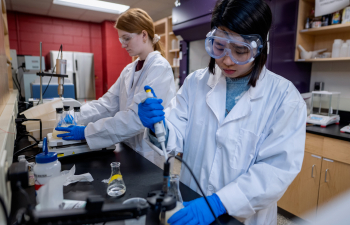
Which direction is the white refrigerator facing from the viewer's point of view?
toward the camera

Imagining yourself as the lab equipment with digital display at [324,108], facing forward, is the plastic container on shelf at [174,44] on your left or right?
on your right

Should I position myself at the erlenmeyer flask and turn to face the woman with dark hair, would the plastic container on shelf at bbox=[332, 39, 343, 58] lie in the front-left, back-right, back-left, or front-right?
front-left

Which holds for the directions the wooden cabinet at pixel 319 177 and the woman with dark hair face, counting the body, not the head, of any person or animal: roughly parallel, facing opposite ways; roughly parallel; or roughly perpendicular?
roughly parallel

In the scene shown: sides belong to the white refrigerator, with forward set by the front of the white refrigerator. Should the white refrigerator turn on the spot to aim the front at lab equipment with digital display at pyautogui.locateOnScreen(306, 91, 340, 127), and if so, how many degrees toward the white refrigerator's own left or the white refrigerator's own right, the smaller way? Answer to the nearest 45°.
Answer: approximately 45° to the white refrigerator's own left

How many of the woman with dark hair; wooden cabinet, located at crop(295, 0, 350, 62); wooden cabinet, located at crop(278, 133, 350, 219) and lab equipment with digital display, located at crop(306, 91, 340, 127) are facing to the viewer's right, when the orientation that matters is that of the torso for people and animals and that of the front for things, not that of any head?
0

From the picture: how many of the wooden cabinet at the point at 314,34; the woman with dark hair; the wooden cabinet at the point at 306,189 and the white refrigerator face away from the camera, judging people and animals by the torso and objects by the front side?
0

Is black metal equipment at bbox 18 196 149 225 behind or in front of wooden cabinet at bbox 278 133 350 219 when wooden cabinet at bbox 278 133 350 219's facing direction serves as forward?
in front

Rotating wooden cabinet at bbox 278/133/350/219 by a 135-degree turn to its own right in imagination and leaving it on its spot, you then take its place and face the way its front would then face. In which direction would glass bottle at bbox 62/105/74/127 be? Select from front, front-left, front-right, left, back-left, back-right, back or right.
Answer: back-left

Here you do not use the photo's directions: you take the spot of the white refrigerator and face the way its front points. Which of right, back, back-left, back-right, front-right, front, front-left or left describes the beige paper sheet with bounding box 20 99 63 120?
front

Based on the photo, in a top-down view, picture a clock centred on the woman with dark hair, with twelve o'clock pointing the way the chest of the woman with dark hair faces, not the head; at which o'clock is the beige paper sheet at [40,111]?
The beige paper sheet is roughly at 2 o'clock from the woman with dark hair.

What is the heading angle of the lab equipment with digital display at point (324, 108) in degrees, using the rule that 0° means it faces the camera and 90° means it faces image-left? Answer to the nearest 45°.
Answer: approximately 45°

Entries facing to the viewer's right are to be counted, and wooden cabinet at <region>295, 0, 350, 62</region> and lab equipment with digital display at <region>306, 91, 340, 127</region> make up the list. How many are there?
0

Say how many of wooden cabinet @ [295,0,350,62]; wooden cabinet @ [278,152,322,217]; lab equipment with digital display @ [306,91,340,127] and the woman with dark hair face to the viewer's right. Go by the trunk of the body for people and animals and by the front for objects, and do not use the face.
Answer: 0

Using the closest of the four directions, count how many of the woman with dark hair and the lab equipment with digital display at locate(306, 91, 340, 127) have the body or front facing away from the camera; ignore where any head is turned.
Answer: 0

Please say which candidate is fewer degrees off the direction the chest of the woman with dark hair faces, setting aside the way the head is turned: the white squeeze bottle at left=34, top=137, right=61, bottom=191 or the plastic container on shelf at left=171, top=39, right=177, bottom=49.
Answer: the white squeeze bottle

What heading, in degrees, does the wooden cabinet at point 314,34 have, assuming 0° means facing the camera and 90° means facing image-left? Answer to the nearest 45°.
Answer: approximately 45°
